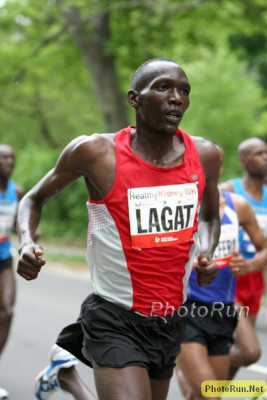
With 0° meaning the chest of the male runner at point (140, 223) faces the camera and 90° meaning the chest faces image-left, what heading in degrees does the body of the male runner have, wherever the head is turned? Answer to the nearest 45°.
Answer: approximately 315°
